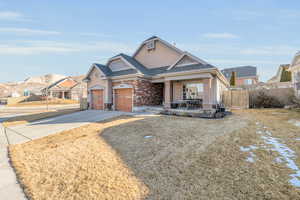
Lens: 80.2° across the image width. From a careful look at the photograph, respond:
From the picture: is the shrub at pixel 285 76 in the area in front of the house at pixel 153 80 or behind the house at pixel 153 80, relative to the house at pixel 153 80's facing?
behind

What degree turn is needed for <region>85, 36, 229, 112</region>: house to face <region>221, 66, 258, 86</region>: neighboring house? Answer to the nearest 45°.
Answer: approximately 180°

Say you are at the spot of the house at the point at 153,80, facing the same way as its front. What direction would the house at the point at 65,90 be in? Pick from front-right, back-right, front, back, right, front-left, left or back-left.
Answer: right

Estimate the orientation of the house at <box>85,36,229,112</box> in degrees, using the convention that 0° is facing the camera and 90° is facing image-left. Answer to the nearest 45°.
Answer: approximately 45°

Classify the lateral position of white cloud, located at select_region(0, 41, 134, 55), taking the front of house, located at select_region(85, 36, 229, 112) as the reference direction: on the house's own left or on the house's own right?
on the house's own right

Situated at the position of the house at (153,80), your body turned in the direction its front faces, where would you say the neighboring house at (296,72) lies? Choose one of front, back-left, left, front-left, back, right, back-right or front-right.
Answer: back-left
